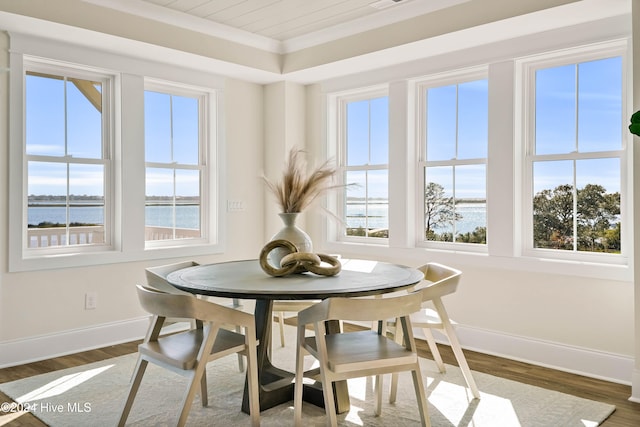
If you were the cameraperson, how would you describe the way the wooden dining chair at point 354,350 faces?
facing away from the viewer and to the left of the viewer

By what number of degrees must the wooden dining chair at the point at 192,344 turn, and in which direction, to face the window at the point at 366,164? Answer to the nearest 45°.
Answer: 0° — it already faces it

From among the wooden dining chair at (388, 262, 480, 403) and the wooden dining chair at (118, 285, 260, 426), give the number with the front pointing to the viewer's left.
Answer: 1

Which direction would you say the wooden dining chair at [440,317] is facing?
to the viewer's left

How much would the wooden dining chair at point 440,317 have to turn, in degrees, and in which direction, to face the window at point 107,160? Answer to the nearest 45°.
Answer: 0° — it already faces it

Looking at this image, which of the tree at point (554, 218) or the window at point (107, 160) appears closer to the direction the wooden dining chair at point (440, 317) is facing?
the window

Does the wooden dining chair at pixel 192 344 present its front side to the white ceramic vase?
yes

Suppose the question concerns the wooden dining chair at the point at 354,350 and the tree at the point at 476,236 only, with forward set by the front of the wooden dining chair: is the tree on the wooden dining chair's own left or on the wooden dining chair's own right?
on the wooden dining chair's own right

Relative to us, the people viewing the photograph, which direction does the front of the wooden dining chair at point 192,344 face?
facing away from the viewer and to the right of the viewer

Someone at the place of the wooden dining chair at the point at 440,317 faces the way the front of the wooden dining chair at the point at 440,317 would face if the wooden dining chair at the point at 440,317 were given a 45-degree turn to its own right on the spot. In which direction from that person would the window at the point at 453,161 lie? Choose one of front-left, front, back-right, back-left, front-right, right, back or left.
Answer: front-right
